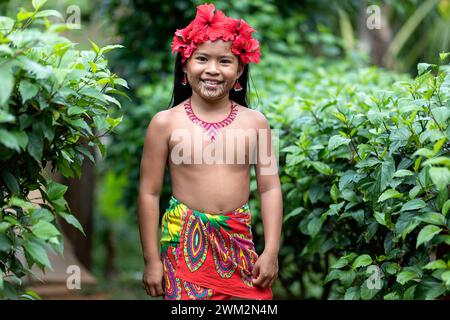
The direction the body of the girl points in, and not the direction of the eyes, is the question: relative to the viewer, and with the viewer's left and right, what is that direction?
facing the viewer

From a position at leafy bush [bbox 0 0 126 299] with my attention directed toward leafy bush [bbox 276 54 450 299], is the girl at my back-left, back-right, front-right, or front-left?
front-left

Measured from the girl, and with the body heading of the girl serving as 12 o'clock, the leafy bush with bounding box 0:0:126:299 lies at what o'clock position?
The leafy bush is roughly at 2 o'clock from the girl.

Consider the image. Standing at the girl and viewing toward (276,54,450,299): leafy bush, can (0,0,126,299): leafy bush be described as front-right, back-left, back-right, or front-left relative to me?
back-right

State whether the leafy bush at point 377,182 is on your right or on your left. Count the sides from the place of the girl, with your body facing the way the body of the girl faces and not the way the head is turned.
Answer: on your left
